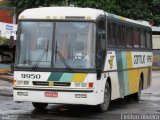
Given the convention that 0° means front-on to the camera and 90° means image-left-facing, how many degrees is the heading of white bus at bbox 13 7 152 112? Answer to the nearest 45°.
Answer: approximately 45°
